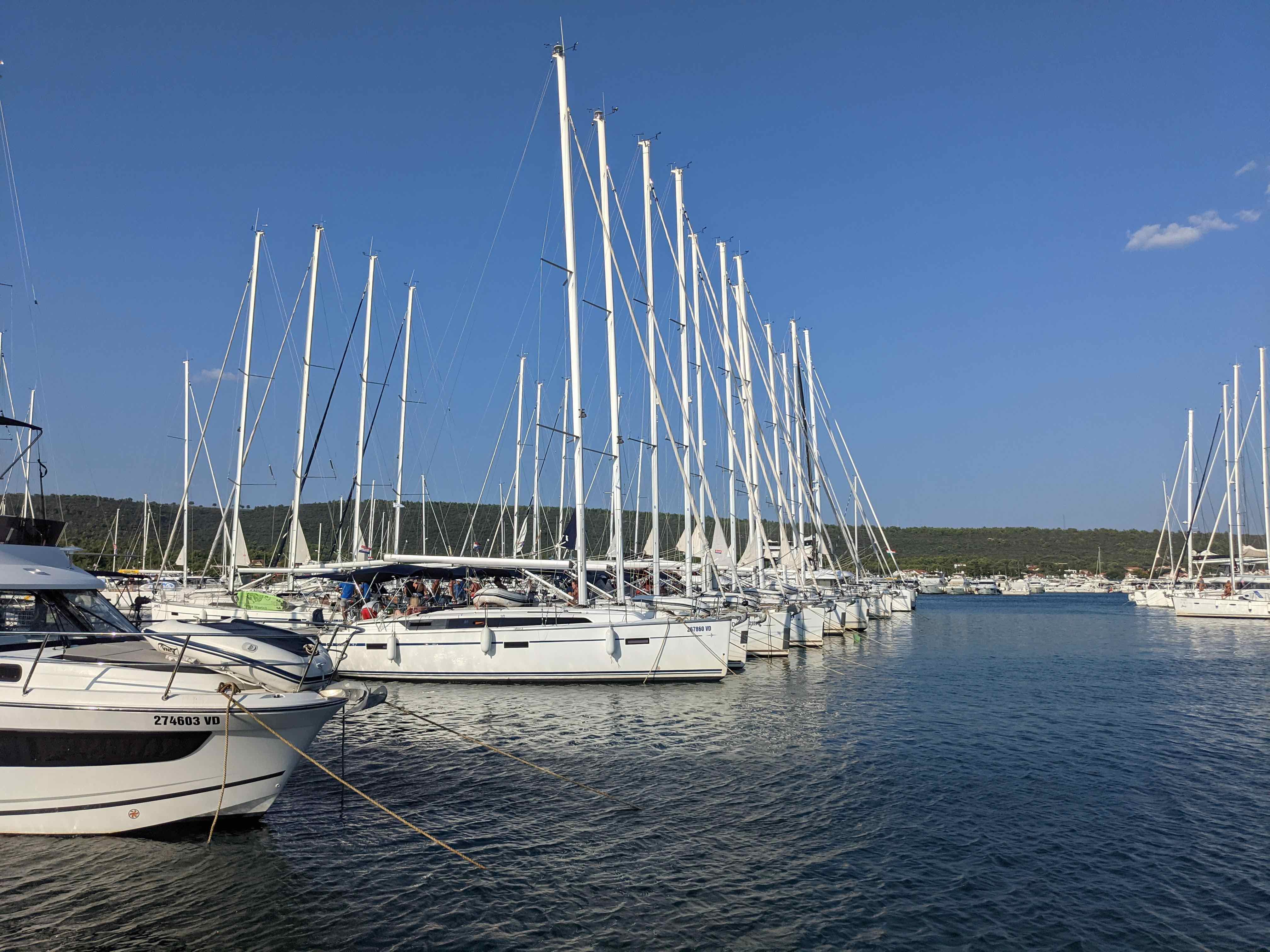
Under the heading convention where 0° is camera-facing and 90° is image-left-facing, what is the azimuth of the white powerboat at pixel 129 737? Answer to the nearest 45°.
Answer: approximately 270°
